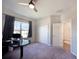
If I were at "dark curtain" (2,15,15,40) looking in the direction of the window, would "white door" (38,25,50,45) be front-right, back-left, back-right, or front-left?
front-right

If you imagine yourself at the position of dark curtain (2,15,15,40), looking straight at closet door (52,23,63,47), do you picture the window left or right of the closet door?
left

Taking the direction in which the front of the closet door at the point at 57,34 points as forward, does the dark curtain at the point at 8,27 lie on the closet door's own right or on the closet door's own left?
on the closet door's own right

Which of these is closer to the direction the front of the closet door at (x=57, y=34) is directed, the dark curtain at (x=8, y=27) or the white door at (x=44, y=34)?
the dark curtain

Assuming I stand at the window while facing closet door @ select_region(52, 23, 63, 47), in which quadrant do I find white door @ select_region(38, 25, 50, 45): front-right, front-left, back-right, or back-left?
front-left

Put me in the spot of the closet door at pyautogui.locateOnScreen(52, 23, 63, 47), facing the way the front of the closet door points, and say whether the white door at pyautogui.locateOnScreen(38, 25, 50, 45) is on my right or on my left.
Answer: on my right

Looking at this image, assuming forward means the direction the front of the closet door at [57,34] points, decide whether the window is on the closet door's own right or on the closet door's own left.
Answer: on the closet door's own right

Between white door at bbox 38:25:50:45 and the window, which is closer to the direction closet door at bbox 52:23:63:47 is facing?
the window

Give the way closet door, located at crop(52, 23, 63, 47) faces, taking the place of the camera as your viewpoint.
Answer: facing the viewer

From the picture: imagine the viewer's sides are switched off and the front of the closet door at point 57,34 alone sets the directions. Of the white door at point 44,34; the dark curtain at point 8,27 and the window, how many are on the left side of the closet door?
0

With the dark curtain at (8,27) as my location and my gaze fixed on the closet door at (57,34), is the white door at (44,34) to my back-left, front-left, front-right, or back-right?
front-left
